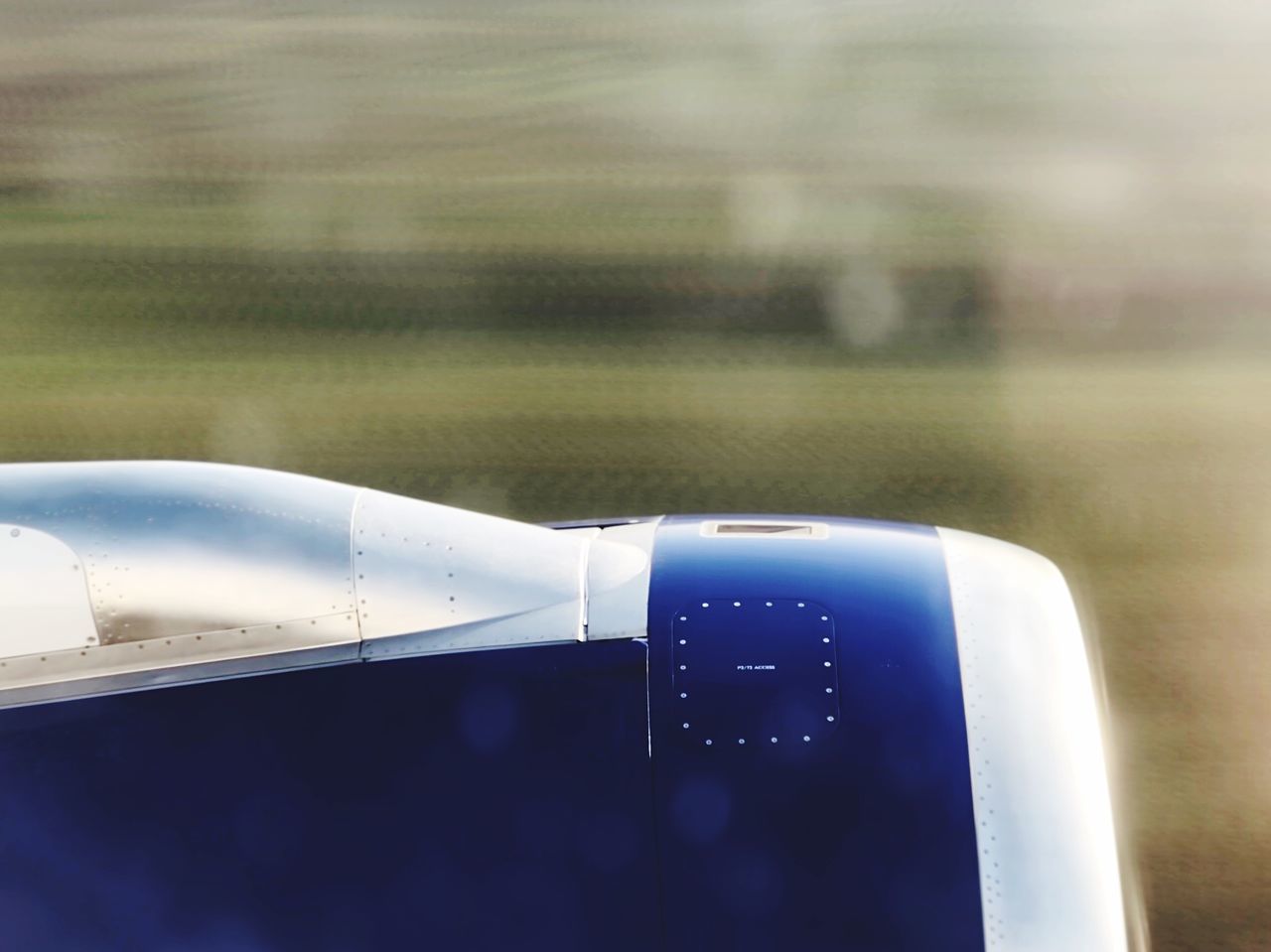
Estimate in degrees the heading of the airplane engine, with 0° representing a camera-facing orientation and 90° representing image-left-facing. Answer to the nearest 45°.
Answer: approximately 270°
